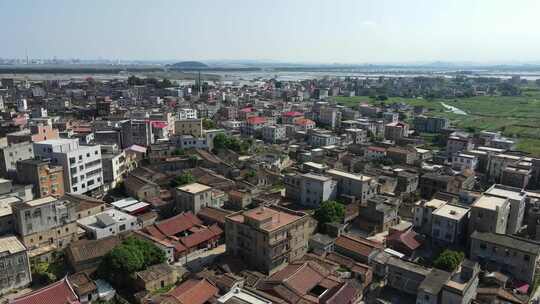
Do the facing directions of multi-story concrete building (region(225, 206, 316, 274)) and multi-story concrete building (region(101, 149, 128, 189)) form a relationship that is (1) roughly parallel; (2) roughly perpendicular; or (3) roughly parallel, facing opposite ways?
roughly parallel

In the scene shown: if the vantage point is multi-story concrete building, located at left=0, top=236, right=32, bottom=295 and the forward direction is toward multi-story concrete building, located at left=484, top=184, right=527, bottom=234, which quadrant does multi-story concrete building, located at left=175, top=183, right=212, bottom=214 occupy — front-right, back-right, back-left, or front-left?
front-left

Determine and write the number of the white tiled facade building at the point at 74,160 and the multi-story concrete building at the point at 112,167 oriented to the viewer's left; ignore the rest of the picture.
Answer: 0

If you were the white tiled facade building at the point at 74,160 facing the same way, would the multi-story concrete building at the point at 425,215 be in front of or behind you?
in front

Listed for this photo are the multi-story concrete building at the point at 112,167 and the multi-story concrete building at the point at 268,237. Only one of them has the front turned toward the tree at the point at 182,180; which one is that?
the multi-story concrete building at the point at 112,167

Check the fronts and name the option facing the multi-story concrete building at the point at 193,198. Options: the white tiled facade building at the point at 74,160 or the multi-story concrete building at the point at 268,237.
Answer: the white tiled facade building

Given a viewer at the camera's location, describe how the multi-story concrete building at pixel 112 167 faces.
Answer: facing the viewer and to the right of the viewer

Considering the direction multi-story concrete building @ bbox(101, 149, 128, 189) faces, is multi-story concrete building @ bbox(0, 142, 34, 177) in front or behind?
behind

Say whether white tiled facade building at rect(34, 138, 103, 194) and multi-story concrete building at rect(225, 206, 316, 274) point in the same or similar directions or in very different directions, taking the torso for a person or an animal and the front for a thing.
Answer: same or similar directions

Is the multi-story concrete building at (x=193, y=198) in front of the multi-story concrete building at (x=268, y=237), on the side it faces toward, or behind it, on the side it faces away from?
behind

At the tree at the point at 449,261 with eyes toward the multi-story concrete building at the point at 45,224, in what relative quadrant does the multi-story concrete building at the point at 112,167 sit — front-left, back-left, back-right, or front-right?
front-right

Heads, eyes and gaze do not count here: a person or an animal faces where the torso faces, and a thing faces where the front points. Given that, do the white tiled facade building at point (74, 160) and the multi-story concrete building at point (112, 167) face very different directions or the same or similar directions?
same or similar directions

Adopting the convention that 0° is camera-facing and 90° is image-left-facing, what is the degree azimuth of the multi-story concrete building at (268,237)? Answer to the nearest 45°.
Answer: approximately 315°

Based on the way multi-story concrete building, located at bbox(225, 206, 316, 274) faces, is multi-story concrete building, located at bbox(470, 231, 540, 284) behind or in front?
in front
